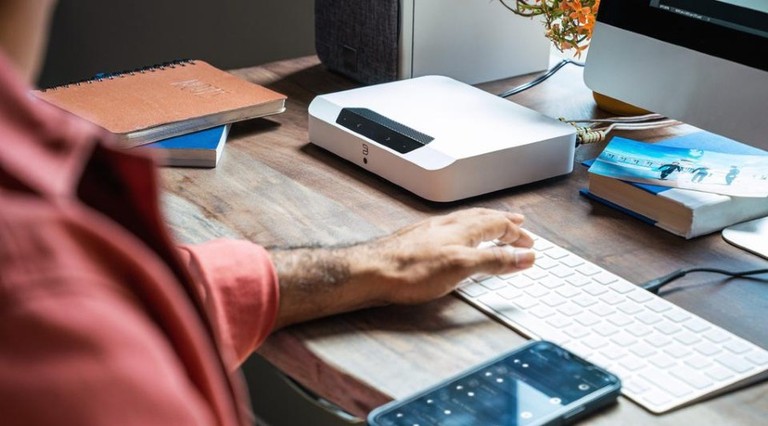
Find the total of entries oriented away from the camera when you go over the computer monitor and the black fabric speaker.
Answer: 0

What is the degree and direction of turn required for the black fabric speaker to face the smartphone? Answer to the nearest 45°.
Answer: approximately 45° to its left

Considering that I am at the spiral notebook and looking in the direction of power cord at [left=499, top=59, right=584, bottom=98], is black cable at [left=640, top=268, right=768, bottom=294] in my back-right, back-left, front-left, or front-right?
front-right

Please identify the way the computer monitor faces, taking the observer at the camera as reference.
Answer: facing the viewer and to the left of the viewer

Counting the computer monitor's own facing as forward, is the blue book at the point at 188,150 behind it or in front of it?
in front

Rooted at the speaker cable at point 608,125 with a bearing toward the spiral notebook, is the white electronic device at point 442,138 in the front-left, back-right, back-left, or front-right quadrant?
front-left
